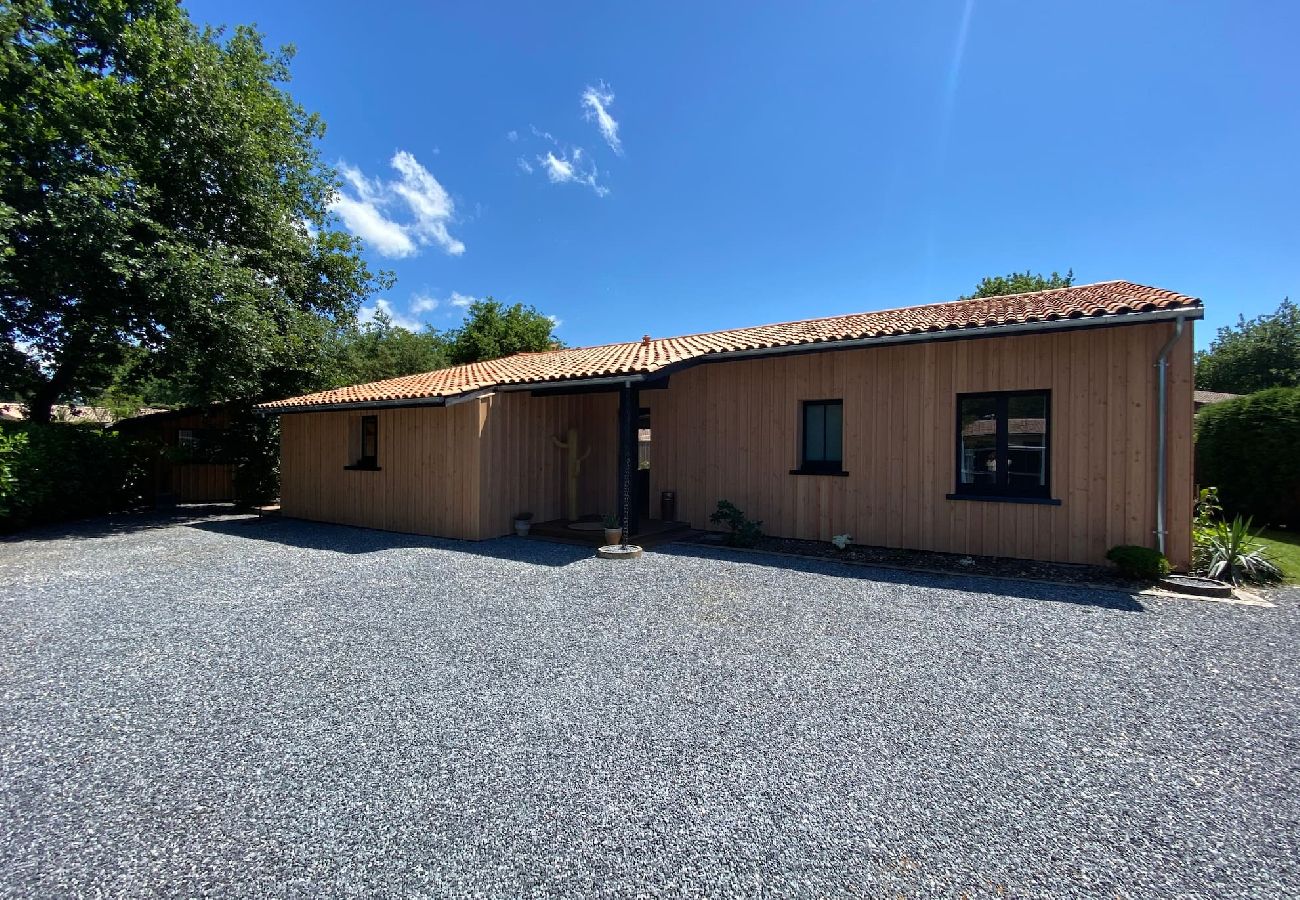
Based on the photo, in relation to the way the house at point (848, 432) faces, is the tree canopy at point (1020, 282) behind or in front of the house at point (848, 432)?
behind

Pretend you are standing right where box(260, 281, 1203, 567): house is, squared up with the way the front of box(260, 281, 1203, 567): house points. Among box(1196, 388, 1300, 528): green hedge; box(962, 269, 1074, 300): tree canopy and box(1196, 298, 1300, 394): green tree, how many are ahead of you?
0

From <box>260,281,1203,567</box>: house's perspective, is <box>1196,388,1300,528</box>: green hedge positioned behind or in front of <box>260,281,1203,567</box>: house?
behind

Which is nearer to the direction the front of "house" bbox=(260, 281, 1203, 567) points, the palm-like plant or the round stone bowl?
the round stone bowl

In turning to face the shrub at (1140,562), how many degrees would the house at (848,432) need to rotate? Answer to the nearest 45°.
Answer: approximately 90° to its left

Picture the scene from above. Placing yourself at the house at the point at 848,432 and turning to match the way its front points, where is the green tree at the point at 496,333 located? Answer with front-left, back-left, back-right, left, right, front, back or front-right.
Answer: right

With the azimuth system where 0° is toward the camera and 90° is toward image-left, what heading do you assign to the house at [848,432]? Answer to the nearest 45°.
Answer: approximately 45°

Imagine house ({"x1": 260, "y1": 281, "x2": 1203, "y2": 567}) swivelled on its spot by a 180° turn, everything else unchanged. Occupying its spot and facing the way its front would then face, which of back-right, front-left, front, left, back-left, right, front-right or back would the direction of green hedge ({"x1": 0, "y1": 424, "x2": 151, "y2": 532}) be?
back-left

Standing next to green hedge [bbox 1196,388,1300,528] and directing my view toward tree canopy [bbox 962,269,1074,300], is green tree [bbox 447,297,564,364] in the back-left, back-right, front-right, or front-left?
front-left
